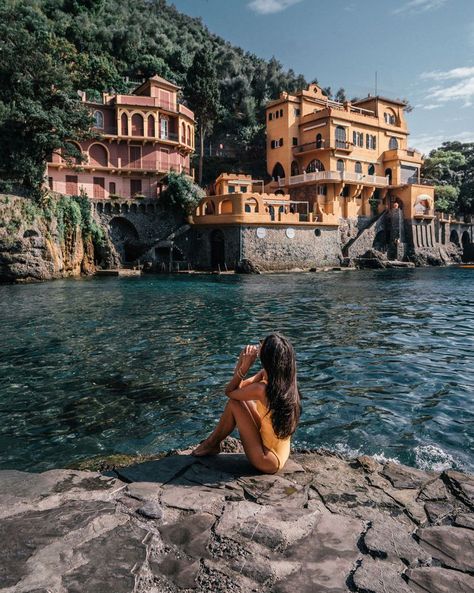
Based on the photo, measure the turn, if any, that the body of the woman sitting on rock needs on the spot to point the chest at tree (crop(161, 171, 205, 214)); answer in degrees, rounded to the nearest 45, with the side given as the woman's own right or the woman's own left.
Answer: approximately 45° to the woman's own right

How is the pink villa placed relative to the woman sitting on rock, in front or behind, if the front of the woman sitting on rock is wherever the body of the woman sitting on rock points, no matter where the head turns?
in front

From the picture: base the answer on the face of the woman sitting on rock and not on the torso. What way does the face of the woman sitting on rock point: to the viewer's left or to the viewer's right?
to the viewer's left

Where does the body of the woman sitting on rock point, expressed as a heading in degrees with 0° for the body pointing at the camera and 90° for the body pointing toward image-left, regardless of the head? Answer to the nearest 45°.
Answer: approximately 135°
